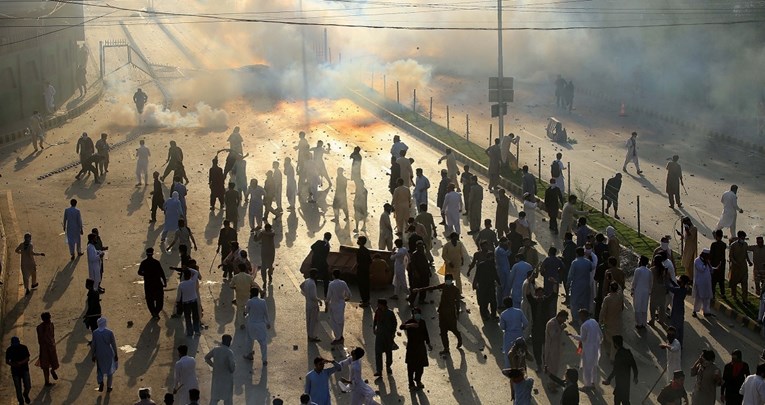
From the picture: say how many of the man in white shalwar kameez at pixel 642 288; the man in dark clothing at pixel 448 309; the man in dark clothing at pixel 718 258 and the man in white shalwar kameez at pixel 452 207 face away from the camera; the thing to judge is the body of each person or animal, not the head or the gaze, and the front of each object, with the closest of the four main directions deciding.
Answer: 3

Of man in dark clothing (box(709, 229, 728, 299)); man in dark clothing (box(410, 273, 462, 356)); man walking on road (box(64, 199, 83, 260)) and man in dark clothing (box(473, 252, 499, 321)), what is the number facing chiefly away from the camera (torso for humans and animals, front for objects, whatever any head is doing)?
3

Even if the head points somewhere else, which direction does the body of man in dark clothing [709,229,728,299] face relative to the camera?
away from the camera

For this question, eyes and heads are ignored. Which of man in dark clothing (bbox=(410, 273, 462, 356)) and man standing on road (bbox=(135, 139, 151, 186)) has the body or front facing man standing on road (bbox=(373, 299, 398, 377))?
the man in dark clothing

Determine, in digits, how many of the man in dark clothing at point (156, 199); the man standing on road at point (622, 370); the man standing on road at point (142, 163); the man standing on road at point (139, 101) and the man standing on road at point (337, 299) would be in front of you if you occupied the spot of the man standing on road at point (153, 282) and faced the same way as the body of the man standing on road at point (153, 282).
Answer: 3

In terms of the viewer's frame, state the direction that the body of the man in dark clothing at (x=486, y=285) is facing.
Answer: away from the camera

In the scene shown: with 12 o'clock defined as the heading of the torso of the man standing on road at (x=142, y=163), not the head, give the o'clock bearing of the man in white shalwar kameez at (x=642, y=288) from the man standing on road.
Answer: The man in white shalwar kameez is roughly at 5 o'clock from the man standing on road.

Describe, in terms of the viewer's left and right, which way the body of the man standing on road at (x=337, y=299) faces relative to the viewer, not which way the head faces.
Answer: facing away from the viewer
